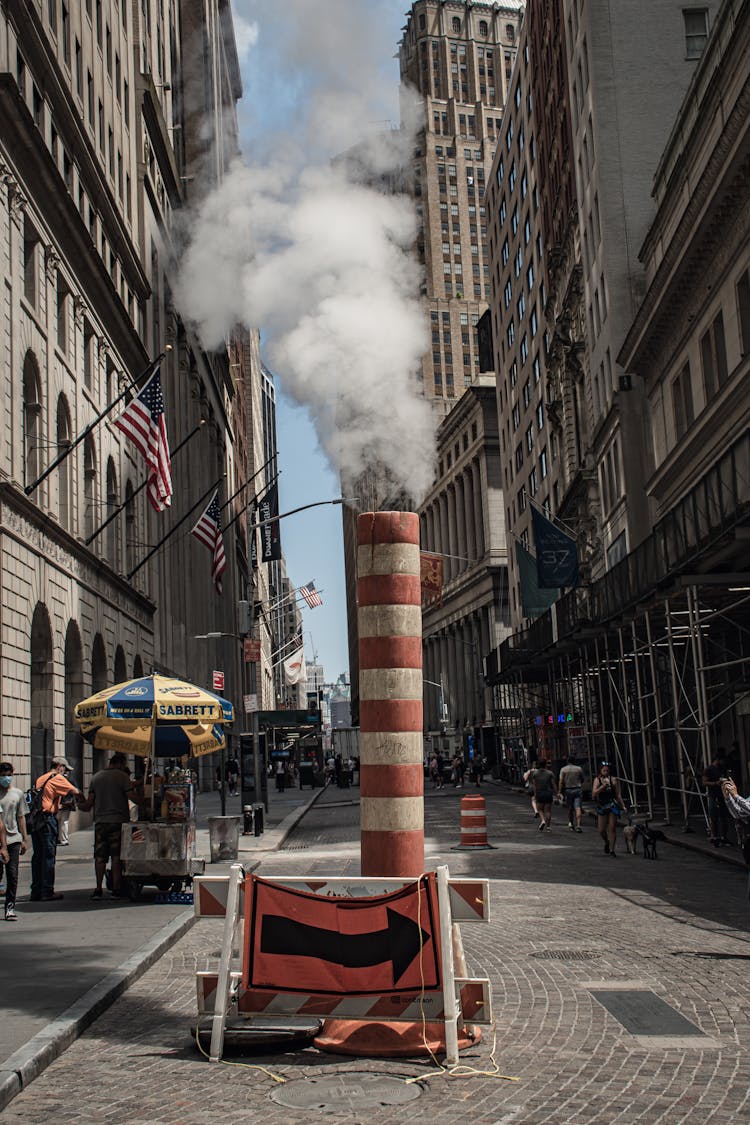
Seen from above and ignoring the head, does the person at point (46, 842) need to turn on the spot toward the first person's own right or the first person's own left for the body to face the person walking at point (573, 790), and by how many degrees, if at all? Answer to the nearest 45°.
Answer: approximately 45° to the first person's own left

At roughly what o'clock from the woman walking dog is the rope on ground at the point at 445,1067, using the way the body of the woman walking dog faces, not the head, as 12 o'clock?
The rope on ground is roughly at 12 o'clock from the woman walking dog.

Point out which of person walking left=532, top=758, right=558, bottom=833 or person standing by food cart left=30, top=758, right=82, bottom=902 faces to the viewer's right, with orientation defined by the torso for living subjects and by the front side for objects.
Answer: person standing by food cart left=30, top=758, right=82, bottom=902

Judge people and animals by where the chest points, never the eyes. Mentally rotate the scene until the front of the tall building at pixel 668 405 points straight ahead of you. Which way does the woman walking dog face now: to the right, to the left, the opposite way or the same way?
to the left

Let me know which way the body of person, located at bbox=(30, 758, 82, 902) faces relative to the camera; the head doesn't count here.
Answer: to the viewer's right

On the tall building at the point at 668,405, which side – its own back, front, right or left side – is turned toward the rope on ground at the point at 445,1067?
left

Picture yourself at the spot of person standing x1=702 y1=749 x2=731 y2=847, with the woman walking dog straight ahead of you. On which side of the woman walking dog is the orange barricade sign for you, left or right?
left

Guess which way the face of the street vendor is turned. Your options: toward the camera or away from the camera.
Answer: away from the camera

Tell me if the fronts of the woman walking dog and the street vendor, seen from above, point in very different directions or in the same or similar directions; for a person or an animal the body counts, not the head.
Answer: very different directions

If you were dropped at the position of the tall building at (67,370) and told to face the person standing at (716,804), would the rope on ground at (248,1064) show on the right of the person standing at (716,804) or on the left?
right
